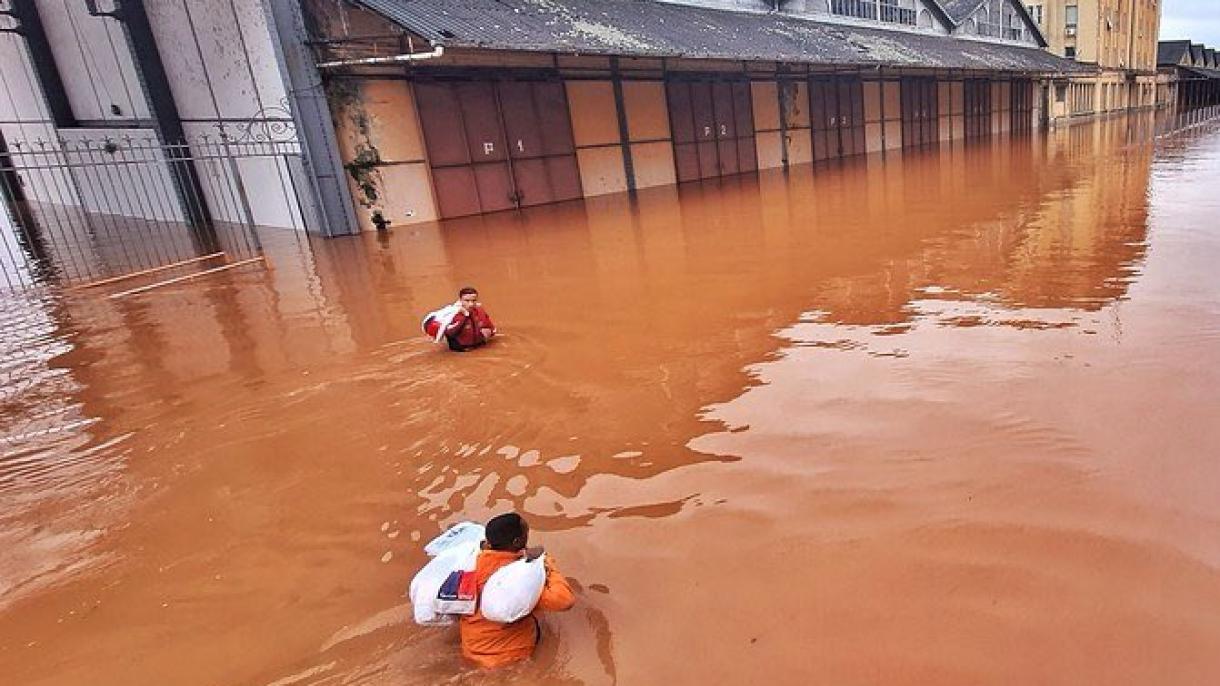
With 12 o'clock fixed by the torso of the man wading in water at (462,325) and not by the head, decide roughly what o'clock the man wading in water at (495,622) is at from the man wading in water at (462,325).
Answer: the man wading in water at (495,622) is roughly at 12 o'clock from the man wading in water at (462,325).

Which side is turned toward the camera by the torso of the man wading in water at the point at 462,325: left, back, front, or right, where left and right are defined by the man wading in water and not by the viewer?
front

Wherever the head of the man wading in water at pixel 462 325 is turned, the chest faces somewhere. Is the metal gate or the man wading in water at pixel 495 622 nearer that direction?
the man wading in water

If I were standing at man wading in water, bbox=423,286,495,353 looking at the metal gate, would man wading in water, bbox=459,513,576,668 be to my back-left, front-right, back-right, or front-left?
back-left

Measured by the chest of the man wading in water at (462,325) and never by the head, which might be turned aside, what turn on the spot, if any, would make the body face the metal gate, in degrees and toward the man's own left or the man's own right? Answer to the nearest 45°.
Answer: approximately 135° to the man's own right

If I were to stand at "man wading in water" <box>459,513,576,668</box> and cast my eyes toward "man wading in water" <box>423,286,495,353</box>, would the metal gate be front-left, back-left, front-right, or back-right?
front-left

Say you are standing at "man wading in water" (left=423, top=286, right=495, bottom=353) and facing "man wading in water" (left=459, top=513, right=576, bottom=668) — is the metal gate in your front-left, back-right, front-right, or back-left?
back-right

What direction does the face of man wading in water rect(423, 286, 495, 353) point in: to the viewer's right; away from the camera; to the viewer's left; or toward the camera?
toward the camera
